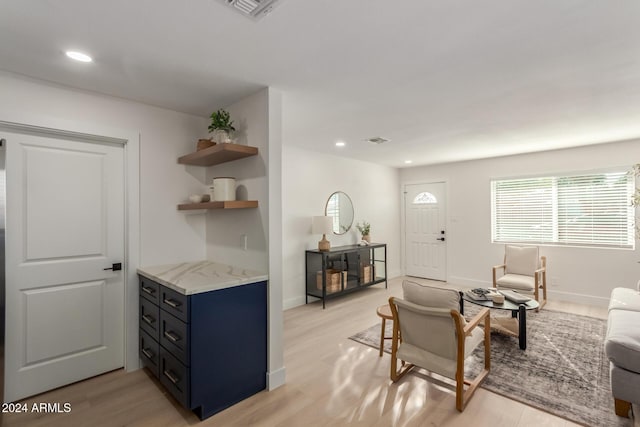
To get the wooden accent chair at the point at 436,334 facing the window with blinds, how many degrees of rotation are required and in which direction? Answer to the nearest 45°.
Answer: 0° — it already faces it

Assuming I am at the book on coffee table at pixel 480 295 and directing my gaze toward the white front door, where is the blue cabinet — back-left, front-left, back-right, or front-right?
back-left

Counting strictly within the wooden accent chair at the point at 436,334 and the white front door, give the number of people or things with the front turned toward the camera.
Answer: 1

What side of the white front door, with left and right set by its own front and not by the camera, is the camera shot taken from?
front

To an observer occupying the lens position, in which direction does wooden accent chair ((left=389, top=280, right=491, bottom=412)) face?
facing away from the viewer and to the right of the viewer

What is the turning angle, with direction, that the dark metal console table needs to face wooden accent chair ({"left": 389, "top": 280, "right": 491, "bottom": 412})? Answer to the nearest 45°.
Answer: approximately 45° to its right

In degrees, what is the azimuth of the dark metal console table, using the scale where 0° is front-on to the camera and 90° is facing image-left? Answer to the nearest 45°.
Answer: approximately 315°

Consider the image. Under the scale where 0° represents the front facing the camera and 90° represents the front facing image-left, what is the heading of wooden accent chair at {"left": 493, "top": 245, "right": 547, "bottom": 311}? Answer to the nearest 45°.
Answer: approximately 45°

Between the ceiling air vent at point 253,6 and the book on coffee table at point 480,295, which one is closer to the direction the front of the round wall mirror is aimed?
the book on coffee table

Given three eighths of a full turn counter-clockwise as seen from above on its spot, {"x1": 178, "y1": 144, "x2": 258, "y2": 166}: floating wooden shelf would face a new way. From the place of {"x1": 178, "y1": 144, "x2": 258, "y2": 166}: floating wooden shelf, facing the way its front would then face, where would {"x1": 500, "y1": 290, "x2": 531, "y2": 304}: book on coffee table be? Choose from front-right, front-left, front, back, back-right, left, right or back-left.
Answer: front

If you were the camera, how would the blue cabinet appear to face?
facing the viewer and to the left of the viewer

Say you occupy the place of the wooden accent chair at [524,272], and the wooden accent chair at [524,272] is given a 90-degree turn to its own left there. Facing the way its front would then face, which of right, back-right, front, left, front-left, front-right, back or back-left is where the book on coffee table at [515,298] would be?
front-right

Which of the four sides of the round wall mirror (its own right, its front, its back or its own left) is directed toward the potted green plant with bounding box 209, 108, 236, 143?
right

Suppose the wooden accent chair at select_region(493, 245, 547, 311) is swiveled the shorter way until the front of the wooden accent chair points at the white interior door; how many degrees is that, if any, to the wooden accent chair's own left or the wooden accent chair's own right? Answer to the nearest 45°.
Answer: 0° — it already faces it

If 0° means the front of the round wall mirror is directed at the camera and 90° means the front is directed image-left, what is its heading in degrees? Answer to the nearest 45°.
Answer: approximately 315°
